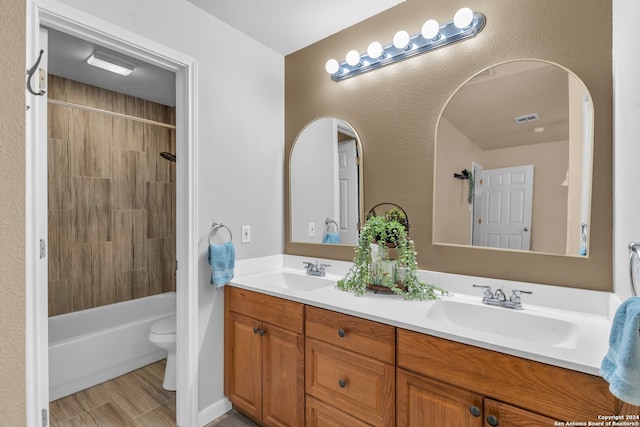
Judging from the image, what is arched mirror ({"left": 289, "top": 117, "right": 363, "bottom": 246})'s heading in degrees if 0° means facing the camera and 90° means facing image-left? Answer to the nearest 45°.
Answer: approximately 45°

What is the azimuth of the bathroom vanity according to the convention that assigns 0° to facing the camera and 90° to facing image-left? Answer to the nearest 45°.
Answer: approximately 45°

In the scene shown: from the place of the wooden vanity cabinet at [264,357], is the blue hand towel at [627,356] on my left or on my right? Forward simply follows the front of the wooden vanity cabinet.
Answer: on my left

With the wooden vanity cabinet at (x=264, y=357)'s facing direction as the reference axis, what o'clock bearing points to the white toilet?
The white toilet is roughly at 3 o'clock from the wooden vanity cabinet.
